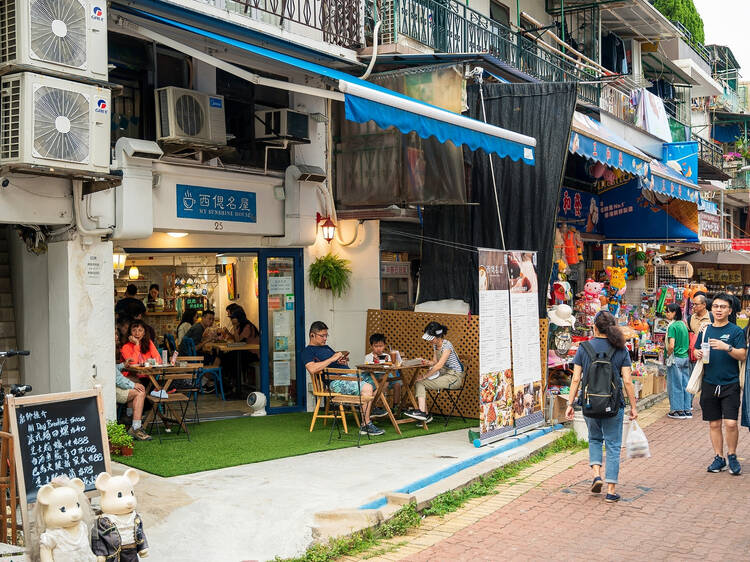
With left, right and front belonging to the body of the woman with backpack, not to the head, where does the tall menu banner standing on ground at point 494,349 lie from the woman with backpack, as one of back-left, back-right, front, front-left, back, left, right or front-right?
front-left

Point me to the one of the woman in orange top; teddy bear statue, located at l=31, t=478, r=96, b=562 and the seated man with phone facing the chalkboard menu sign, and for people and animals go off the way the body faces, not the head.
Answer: the woman in orange top

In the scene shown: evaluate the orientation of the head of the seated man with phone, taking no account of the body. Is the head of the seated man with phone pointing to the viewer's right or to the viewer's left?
to the viewer's right

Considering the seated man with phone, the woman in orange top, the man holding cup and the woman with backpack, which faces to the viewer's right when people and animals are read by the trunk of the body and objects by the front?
the seated man with phone

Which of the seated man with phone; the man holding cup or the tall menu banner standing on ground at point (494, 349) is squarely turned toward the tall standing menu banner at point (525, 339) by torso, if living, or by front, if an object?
the seated man with phone

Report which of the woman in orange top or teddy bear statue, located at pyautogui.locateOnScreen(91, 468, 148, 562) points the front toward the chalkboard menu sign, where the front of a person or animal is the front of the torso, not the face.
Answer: the woman in orange top

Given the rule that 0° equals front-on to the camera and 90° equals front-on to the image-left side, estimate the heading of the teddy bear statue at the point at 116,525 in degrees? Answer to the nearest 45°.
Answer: approximately 315°

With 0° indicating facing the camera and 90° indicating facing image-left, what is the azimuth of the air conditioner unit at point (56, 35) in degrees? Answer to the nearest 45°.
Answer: approximately 315°

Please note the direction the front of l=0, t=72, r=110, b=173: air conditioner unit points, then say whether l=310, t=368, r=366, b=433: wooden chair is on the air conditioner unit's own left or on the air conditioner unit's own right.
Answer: on the air conditioner unit's own left

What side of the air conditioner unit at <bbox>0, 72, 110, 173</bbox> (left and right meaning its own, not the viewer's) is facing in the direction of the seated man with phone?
left

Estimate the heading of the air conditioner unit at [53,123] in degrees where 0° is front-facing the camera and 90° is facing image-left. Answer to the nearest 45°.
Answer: approximately 315°

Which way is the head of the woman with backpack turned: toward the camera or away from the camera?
away from the camera

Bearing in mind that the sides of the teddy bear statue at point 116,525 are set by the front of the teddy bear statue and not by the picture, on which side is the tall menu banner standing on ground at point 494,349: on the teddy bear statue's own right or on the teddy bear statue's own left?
on the teddy bear statue's own left

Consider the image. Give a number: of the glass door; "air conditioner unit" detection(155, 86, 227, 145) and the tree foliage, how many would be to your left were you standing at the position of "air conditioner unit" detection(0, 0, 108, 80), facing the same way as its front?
3

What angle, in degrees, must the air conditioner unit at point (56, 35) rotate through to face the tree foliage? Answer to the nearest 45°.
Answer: approximately 90° to its left
